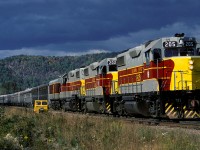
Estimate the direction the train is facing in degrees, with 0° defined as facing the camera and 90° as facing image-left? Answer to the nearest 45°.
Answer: approximately 315°
